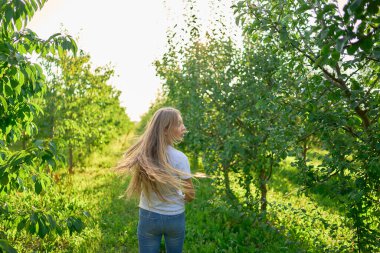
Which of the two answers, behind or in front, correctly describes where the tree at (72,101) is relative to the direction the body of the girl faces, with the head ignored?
in front

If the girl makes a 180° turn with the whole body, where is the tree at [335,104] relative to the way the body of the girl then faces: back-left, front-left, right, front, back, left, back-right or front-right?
left

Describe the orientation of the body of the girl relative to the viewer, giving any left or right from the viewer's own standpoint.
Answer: facing away from the viewer

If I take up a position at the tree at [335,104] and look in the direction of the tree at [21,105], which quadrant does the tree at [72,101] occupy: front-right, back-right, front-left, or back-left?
front-right

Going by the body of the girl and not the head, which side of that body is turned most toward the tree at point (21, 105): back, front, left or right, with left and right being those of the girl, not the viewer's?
left
